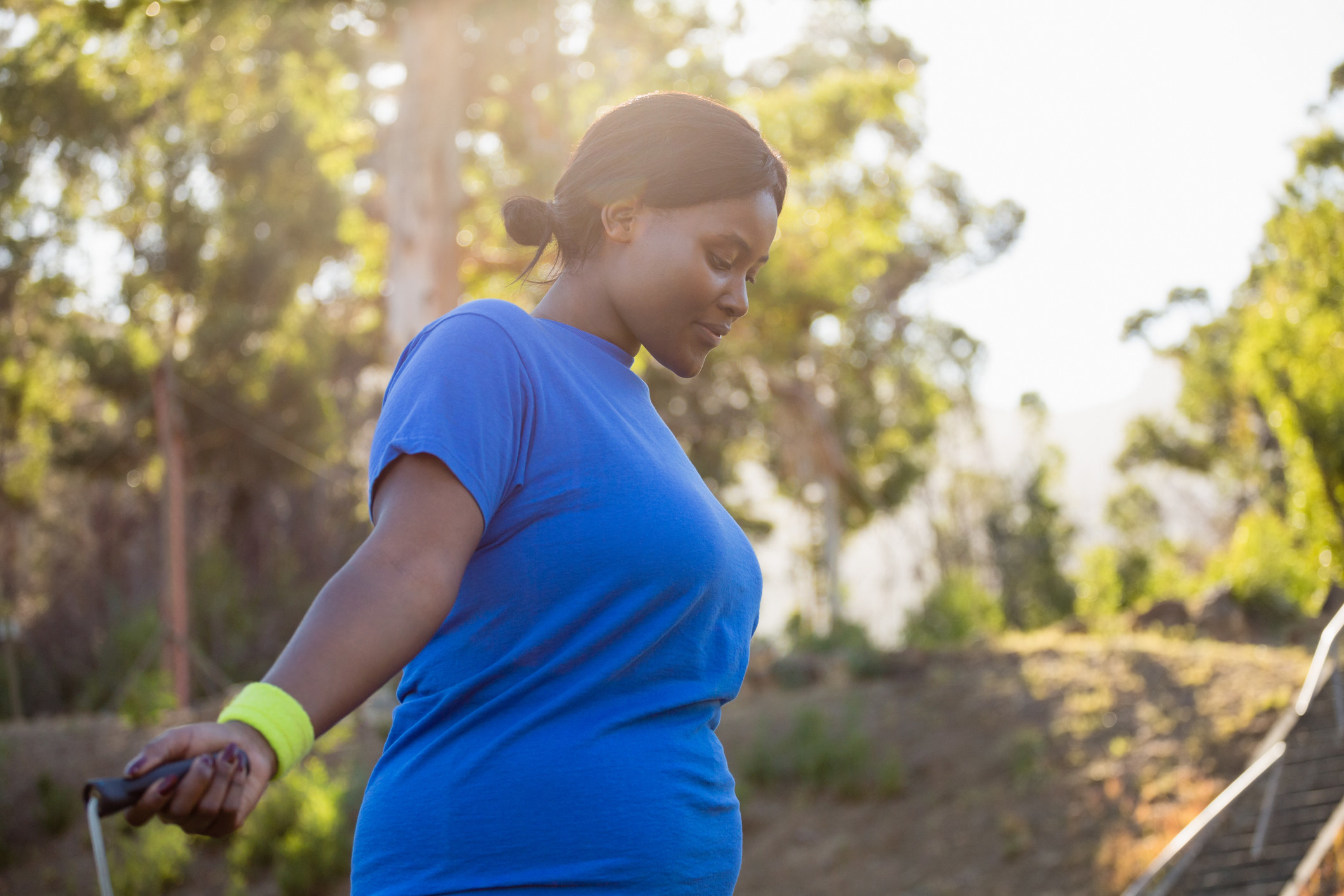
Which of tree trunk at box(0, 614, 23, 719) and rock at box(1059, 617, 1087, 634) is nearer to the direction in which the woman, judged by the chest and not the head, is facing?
the rock

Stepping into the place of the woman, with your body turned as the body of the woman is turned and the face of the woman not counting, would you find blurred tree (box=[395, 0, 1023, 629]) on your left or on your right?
on your left

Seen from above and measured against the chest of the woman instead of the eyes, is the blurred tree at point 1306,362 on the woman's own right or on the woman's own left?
on the woman's own left

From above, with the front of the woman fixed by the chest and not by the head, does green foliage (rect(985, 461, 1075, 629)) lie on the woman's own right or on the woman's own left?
on the woman's own left

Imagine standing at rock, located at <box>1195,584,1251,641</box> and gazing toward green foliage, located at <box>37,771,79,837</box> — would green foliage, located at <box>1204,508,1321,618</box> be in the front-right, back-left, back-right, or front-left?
back-right

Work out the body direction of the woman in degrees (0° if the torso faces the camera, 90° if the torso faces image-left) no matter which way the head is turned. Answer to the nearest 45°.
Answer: approximately 270°

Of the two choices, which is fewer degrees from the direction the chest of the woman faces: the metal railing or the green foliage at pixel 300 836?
the metal railing

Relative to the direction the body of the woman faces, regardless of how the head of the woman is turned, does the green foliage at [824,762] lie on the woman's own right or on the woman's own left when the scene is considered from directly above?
on the woman's own left

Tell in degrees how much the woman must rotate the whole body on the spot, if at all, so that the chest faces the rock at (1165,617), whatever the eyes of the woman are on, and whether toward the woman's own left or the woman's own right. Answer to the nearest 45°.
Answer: approximately 45° to the woman's own left

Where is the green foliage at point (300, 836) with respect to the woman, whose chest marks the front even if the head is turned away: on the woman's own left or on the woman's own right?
on the woman's own left

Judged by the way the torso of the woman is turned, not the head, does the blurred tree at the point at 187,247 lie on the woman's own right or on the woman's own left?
on the woman's own left
